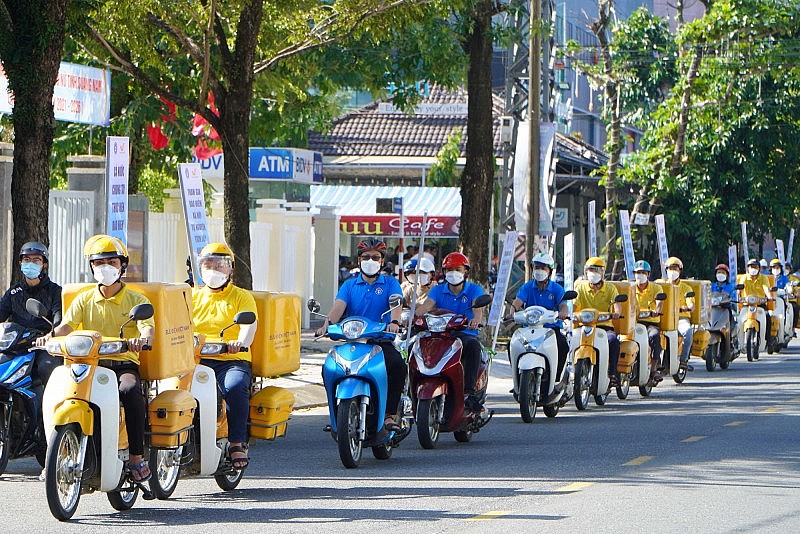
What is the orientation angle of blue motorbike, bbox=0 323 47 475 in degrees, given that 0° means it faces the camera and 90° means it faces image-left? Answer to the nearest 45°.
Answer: approximately 45°
